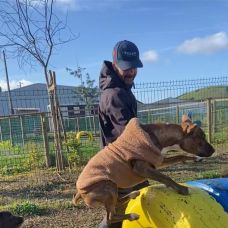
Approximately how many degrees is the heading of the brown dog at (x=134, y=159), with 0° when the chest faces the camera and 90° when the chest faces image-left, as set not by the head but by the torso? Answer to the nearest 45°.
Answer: approximately 270°

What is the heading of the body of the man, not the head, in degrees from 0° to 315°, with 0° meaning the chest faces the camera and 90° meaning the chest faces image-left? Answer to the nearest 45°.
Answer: approximately 315°
